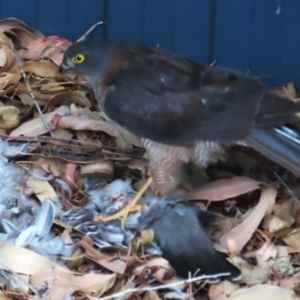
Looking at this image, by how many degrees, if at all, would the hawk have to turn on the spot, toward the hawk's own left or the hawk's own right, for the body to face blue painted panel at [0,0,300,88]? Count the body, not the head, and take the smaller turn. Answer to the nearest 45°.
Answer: approximately 90° to the hawk's own right

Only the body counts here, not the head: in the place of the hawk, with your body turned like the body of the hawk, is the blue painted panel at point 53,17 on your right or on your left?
on your right

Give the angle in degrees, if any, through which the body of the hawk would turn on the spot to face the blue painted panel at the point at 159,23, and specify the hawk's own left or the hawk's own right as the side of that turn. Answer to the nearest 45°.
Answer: approximately 90° to the hawk's own right

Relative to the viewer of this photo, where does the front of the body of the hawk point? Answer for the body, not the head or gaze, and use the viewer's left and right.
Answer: facing to the left of the viewer

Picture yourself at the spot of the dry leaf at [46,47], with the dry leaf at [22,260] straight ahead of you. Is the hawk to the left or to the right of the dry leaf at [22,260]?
left

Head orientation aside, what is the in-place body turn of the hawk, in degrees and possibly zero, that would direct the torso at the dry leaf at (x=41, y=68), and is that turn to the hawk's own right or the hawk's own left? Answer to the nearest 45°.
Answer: approximately 45° to the hawk's own right

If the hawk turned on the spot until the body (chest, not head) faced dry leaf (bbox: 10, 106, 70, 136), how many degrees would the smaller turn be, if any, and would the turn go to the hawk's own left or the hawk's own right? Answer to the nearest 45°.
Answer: approximately 45° to the hawk's own right
